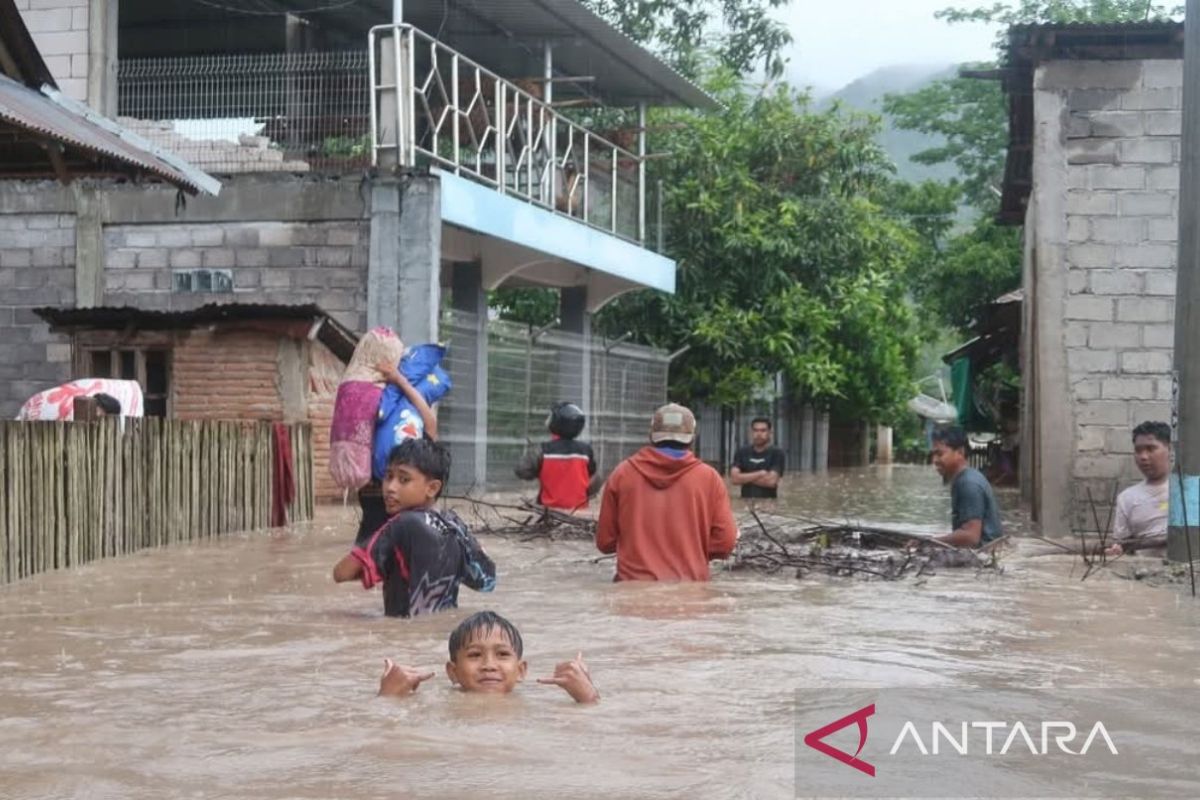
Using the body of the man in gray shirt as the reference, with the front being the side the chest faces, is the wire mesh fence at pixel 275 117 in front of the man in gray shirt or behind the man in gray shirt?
in front

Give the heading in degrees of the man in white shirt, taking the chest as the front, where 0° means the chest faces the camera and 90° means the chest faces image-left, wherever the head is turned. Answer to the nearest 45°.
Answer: approximately 45°

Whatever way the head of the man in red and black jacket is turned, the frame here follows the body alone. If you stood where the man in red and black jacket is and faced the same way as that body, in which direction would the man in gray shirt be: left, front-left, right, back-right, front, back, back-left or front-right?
back-right

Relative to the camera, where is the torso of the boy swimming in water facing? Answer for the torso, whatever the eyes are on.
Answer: toward the camera

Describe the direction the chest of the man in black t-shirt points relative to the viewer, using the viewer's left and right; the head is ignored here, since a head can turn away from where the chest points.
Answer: facing the viewer

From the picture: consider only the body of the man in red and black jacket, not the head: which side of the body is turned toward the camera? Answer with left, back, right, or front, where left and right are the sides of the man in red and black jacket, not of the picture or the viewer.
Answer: back

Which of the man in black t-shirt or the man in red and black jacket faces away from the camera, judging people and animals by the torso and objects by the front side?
the man in red and black jacket

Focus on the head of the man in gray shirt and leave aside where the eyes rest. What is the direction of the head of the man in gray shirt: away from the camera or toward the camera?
toward the camera

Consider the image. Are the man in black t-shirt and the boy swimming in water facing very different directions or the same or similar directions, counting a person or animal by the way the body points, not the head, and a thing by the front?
same or similar directions

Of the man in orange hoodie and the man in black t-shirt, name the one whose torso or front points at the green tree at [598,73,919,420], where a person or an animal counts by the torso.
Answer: the man in orange hoodie

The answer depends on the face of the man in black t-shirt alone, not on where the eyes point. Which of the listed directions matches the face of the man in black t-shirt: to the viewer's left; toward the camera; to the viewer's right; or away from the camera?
toward the camera

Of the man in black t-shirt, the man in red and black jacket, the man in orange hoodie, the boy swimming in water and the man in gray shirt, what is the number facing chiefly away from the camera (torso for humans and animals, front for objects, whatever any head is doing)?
2

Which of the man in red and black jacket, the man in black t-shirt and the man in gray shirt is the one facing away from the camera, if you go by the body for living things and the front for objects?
the man in red and black jacket

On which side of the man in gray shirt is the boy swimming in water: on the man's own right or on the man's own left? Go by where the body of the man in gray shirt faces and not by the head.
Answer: on the man's own left

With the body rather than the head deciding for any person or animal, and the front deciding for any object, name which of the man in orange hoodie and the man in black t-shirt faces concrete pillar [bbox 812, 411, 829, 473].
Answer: the man in orange hoodie

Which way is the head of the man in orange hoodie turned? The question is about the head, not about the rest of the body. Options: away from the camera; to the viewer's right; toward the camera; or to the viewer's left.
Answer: away from the camera

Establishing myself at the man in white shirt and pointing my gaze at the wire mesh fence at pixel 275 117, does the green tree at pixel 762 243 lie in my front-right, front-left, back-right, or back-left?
front-right

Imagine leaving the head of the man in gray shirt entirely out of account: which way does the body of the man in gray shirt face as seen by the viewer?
to the viewer's left

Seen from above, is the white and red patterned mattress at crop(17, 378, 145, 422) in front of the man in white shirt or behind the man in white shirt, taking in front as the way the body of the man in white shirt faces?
in front

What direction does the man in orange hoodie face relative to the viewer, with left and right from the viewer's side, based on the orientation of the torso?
facing away from the viewer
